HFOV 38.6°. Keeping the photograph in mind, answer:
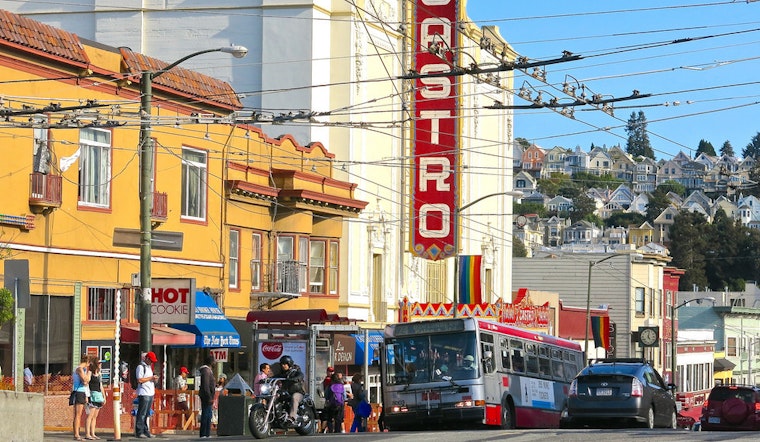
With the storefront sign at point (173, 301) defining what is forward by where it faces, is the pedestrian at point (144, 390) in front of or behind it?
in front

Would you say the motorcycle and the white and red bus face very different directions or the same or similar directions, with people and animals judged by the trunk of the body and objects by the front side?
same or similar directions

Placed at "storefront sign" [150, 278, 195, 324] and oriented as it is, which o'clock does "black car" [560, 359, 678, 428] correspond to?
The black car is roughly at 9 o'clock from the storefront sign.

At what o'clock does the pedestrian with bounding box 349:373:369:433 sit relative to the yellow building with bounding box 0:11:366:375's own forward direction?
The pedestrian is roughly at 11 o'clock from the yellow building.

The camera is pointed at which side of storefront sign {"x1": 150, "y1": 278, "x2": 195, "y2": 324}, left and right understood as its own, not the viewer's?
front

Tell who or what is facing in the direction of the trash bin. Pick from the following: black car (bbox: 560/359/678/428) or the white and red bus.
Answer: the white and red bus

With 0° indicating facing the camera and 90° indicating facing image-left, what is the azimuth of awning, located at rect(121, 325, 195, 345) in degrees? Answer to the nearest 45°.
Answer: approximately 315°

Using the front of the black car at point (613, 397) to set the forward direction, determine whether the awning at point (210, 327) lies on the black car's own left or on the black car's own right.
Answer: on the black car's own left

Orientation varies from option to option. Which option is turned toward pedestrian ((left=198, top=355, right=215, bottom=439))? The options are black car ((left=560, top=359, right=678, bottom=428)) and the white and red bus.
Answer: the white and red bus
